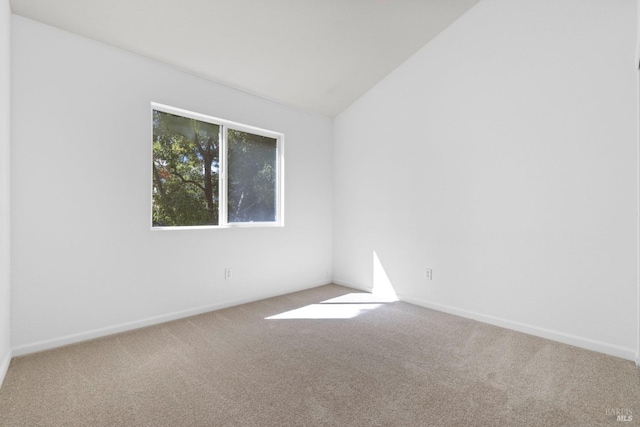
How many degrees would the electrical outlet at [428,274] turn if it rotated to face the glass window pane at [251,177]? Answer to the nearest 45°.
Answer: approximately 45° to its right

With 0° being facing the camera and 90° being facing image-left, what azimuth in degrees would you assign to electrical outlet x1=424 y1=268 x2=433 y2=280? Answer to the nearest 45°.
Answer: approximately 45°

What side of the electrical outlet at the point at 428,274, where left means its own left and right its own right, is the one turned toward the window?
front
